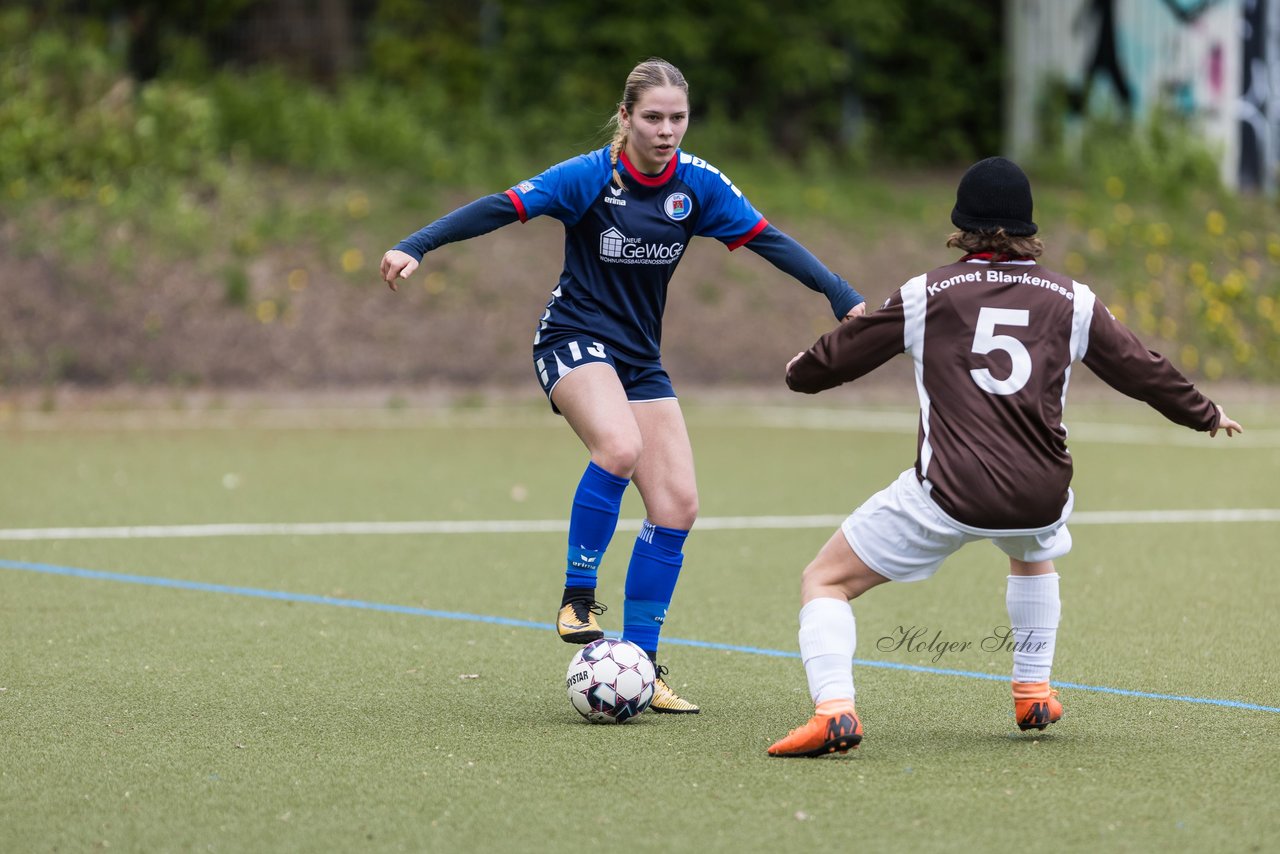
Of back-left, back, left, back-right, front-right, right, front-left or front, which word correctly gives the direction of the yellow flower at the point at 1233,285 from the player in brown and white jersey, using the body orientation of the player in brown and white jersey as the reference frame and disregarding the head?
front

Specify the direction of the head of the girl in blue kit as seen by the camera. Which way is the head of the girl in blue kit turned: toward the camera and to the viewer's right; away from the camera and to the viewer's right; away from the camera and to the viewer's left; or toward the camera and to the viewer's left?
toward the camera and to the viewer's right

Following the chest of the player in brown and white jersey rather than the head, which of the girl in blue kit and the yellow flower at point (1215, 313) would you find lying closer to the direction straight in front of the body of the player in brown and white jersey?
the yellow flower

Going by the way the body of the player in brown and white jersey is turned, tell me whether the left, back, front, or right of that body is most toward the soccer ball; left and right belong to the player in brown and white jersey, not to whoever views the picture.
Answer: left

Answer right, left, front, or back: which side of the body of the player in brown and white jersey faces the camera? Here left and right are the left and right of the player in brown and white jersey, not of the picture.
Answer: back

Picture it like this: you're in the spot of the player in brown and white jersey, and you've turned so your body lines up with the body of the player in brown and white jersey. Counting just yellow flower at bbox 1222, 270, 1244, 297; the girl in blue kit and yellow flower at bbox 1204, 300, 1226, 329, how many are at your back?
0

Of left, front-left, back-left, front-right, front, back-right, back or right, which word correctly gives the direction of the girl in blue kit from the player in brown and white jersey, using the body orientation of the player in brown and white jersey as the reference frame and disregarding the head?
front-left

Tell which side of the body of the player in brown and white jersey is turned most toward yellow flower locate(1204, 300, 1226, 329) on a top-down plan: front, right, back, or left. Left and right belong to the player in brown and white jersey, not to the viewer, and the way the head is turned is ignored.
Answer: front

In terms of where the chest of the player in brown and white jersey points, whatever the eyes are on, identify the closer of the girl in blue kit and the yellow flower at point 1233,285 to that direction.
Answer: the yellow flower
